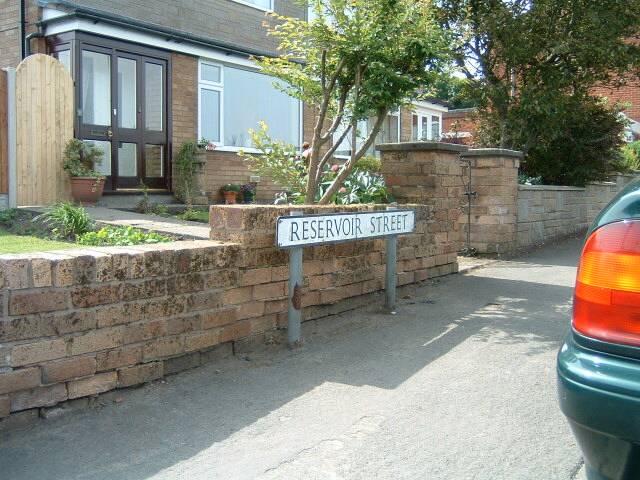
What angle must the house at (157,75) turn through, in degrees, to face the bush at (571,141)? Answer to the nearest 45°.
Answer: approximately 45° to its left

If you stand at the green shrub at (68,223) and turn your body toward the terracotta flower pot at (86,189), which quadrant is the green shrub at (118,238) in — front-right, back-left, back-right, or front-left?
back-right

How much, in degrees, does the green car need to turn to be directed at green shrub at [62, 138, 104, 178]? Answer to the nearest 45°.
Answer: approximately 45° to its left

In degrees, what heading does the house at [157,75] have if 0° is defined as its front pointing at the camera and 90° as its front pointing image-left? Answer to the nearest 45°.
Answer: approximately 315°

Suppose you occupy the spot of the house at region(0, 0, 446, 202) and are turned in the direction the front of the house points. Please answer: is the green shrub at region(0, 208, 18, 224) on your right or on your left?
on your right

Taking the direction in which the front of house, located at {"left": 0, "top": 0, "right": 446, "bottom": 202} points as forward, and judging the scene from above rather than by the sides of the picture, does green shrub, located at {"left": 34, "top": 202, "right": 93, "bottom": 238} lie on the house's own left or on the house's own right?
on the house's own right

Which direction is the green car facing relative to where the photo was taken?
away from the camera

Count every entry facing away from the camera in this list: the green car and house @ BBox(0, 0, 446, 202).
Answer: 1

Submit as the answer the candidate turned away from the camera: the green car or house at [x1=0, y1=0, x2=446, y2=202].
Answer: the green car

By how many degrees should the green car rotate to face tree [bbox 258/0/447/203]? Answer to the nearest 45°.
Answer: approximately 45° to its left

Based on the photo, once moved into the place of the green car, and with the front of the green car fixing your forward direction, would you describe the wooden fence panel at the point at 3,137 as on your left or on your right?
on your left

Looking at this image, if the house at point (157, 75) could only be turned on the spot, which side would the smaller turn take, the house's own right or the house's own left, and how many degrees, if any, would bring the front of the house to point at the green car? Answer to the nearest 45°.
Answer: approximately 45° to the house's own right

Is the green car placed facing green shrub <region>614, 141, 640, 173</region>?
yes

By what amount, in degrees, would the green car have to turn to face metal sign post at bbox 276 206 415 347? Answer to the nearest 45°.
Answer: approximately 45° to its left
